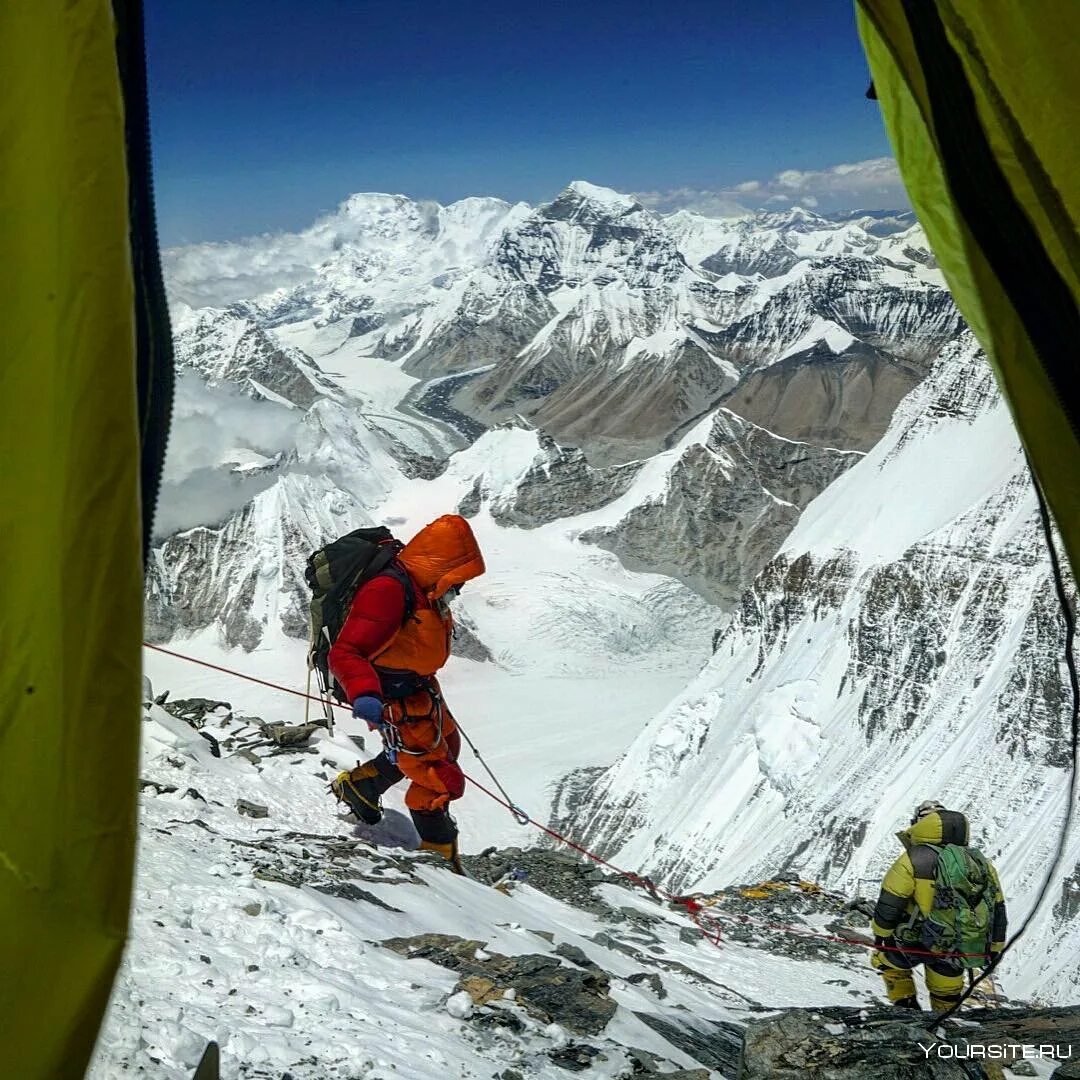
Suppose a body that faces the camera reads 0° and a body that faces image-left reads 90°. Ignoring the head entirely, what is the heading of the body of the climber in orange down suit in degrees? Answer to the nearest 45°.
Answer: approximately 270°

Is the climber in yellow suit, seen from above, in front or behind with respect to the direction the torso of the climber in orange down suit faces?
in front
